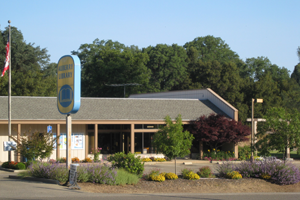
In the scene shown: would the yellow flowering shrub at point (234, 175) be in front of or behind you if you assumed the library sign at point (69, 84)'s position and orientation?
behind

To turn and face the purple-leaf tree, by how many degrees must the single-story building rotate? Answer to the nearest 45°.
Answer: approximately 90° to its left

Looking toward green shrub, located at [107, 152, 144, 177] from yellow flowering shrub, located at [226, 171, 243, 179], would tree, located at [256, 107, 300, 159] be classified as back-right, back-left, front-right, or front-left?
back-right

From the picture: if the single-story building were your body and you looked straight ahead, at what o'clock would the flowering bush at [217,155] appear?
The flowering bush is roughly at 9 o'clock from the single-story building.

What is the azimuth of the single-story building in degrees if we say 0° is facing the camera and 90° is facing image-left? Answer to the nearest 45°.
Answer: approximately 0°

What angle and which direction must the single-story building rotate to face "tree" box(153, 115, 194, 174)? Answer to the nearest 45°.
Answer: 0° — it already faces it
